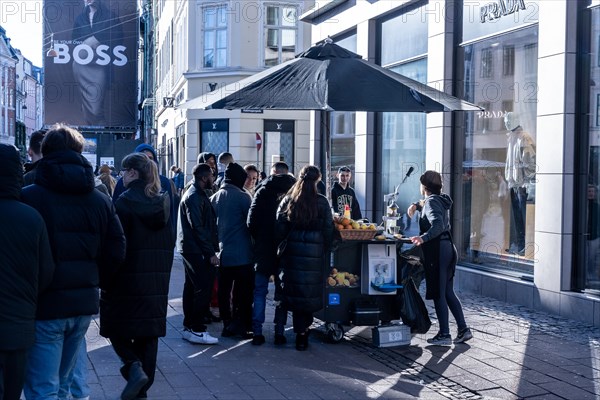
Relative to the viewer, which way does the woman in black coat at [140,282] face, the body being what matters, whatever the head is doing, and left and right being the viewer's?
facing away from the viewer and to the left of the viewer

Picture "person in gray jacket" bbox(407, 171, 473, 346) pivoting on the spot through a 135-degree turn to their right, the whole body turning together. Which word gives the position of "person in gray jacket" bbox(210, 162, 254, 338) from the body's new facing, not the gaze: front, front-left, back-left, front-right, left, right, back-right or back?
back-left

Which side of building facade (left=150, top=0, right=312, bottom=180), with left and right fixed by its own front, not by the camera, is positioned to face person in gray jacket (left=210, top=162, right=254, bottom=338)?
front

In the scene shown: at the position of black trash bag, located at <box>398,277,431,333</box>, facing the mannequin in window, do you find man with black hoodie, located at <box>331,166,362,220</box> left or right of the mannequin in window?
left

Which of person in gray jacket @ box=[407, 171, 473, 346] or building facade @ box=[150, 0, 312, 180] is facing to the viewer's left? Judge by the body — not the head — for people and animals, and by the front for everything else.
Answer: the person in gray jacket

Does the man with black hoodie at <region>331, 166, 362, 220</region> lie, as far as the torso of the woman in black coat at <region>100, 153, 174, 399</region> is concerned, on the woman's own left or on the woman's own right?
on the woman's own right

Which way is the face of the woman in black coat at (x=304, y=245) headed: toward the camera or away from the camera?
away from the camera

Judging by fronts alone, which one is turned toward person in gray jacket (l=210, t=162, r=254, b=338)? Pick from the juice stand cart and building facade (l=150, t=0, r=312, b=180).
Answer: the building facade

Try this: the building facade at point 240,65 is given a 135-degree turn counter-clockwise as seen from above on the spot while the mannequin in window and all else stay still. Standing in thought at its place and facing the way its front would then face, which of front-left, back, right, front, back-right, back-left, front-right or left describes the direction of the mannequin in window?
back-right

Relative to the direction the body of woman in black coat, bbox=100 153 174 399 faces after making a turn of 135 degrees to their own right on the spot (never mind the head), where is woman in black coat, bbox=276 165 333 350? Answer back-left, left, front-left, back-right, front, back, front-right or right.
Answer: front-left

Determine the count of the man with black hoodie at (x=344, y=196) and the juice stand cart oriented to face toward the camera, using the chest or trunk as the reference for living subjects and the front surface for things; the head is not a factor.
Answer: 2

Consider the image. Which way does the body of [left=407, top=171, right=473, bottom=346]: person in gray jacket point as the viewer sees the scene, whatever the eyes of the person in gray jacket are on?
to the viewer's left

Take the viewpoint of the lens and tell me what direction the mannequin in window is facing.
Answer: facing the viewer and to the left of the viewer

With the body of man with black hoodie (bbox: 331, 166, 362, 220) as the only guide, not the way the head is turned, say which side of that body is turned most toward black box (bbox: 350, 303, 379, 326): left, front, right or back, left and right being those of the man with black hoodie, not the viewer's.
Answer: front

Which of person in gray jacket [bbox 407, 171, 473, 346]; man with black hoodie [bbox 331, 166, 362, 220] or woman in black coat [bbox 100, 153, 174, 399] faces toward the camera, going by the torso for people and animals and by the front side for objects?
the man with black hoodie

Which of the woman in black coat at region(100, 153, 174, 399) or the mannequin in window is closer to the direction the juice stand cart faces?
the woman in black coat

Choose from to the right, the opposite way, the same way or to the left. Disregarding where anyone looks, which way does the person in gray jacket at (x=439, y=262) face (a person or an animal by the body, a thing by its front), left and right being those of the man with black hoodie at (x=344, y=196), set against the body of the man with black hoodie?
to the right

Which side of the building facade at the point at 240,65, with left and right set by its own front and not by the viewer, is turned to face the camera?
front

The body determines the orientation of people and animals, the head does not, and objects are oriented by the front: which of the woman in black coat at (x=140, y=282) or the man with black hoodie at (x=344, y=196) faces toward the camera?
the man with black hoodie

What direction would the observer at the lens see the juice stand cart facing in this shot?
facing the viewer

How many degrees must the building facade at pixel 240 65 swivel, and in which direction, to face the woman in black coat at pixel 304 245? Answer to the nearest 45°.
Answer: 0° — it already faces them
